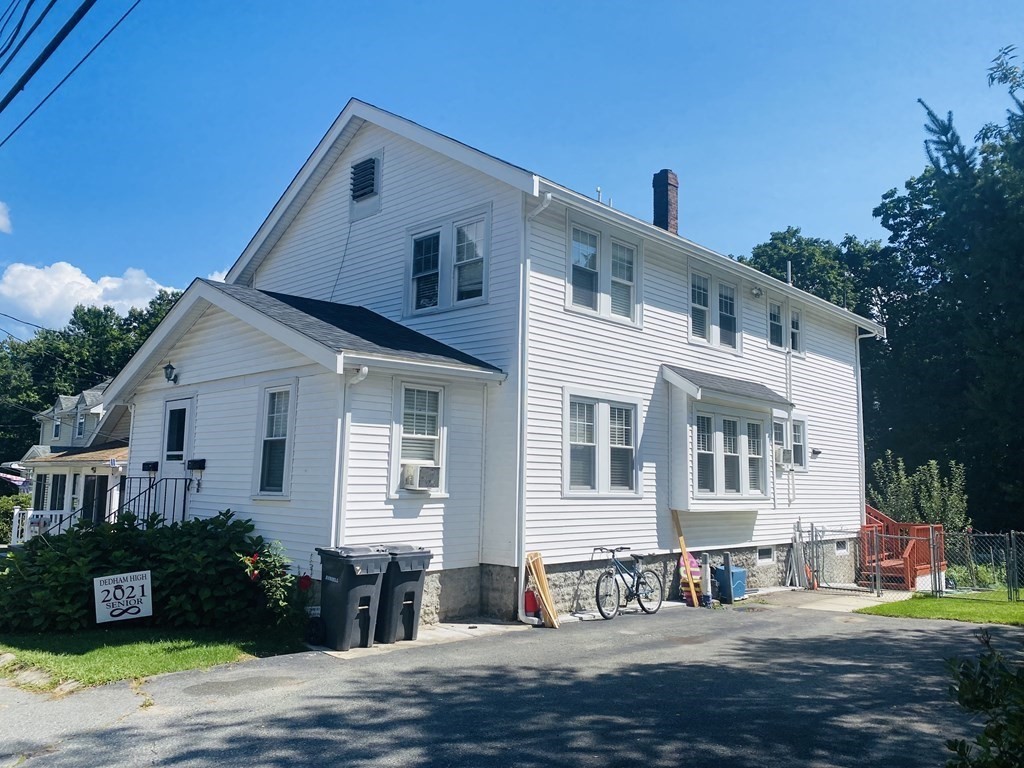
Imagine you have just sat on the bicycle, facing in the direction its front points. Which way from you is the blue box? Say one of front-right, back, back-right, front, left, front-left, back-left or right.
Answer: back

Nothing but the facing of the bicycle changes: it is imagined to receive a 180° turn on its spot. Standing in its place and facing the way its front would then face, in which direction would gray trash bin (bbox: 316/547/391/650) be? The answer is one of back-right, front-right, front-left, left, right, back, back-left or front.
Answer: back

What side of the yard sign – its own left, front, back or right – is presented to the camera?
front

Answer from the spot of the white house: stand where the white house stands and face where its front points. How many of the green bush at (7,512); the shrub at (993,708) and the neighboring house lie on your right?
2

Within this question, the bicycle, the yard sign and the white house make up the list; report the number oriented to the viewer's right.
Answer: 0

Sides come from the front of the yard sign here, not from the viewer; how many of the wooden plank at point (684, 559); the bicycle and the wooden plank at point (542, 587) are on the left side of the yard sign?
3

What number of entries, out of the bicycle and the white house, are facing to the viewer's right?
0

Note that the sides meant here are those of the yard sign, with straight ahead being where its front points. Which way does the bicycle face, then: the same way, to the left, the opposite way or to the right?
to the right

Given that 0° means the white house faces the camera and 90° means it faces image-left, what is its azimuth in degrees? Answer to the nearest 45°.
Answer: approximately 45°

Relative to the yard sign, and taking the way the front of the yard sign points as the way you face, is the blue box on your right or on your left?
on your left

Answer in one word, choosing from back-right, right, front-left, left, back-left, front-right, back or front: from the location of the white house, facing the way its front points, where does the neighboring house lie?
right

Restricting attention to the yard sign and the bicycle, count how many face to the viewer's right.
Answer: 0

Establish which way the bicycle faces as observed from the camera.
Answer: facing the viewer and to the left of the viewer
